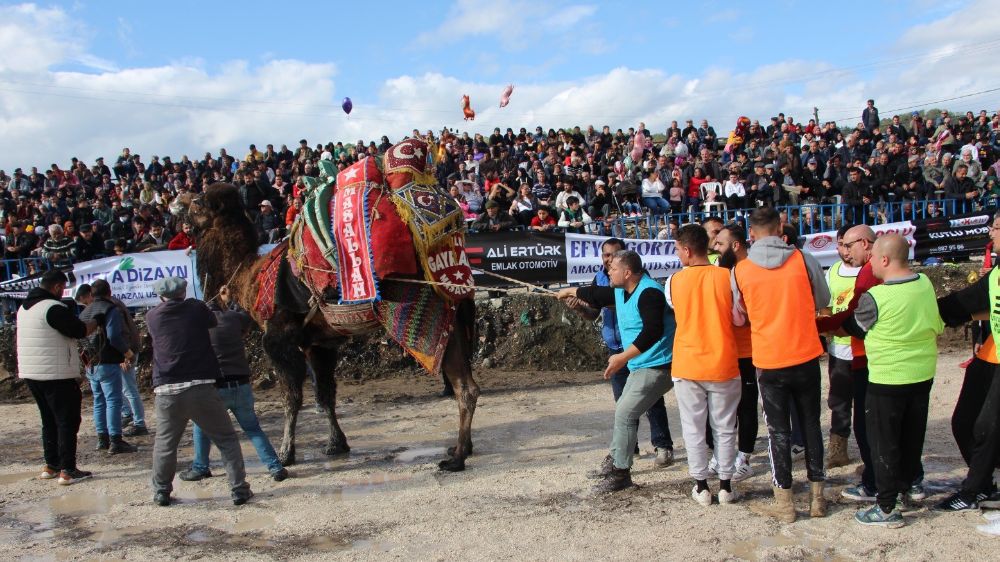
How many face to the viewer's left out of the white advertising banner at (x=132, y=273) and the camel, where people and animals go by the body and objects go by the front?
1

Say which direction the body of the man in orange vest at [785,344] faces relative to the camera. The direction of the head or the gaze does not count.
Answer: away from the camera

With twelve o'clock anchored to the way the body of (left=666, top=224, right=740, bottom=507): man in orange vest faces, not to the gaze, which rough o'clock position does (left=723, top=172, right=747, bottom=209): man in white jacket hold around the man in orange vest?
The man in white jacket is roughly at 12 o'clock from the man in orange vest.

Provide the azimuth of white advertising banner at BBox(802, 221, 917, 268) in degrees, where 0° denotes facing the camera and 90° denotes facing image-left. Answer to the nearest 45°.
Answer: approximately 0°

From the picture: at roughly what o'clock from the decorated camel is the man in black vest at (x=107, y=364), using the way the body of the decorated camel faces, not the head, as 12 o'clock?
The man in black vest is roughly at 1 o'clock from the decorated camel.

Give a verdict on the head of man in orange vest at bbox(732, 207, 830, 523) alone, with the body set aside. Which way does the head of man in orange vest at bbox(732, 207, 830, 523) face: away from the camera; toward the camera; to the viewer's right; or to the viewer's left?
away from the camera

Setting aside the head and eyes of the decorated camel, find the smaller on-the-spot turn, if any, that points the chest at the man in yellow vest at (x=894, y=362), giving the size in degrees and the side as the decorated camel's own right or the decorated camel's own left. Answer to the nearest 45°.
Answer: approximately 135° to the decorated camel's own left

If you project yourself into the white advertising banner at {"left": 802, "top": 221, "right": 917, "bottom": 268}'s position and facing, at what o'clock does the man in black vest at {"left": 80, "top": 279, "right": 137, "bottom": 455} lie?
The man in black vest is roughly at 1 o'clock from the white advertising banner.

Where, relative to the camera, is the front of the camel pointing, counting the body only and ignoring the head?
to the viewer's left
